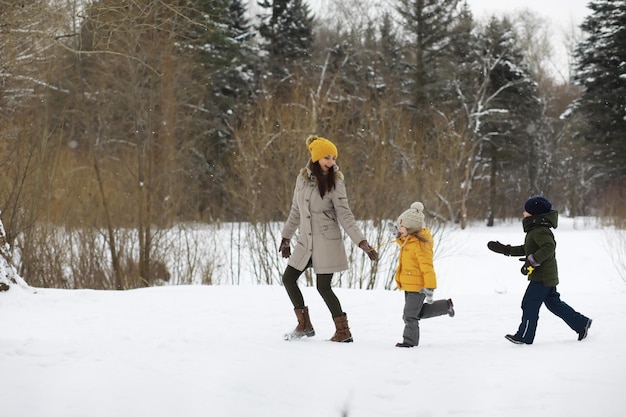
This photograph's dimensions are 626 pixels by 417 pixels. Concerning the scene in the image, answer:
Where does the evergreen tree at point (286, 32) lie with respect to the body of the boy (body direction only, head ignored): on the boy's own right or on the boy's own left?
on the boy's own right

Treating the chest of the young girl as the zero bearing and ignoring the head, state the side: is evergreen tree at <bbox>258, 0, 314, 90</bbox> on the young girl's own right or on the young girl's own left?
on the young girl's own right

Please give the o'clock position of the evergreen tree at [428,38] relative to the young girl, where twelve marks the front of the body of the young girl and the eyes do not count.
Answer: The evergreen tree is roughly at 3 o'clock from the young girl.

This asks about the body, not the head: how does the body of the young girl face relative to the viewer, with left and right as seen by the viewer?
facing to the left of the viewer

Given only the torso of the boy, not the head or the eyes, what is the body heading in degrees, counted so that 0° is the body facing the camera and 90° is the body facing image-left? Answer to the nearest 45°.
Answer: approximately 90°

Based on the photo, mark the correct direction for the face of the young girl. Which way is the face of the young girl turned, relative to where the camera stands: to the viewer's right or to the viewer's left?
to the viewer's left
